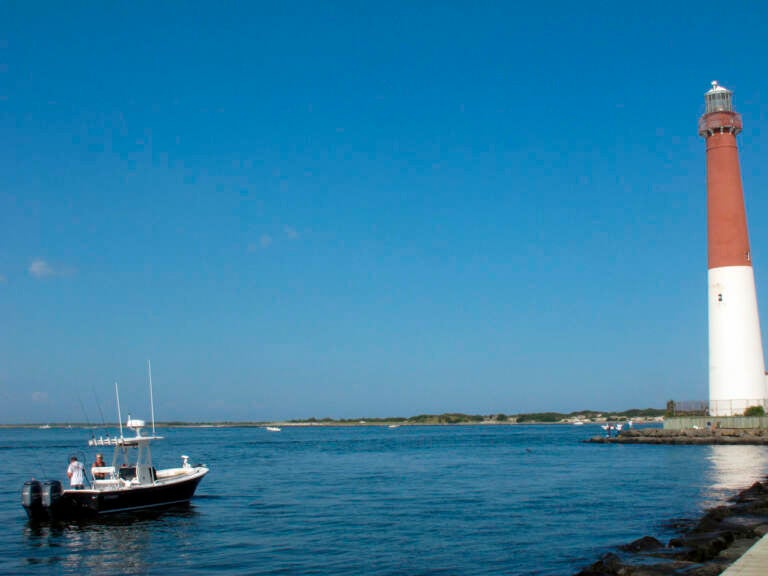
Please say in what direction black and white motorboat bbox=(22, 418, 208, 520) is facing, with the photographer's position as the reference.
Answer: facing away from the viewer and to the right of the viewer

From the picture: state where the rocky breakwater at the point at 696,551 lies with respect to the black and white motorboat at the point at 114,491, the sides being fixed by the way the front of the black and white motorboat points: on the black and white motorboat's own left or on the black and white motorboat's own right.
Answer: on the black and white motorboat's own right
